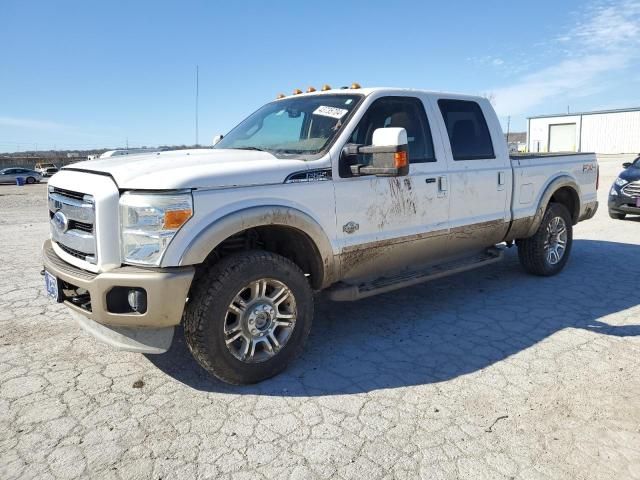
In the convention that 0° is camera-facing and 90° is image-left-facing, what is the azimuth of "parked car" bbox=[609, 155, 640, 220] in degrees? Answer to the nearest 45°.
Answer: approximately 45°

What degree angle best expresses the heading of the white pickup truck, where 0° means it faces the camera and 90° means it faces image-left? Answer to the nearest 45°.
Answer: approximately 45°

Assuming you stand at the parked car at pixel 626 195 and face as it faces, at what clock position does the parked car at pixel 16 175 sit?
the parked car at pixel 16 175 is roughly at 2 o'clock from the parked car at pixel 626 195.
